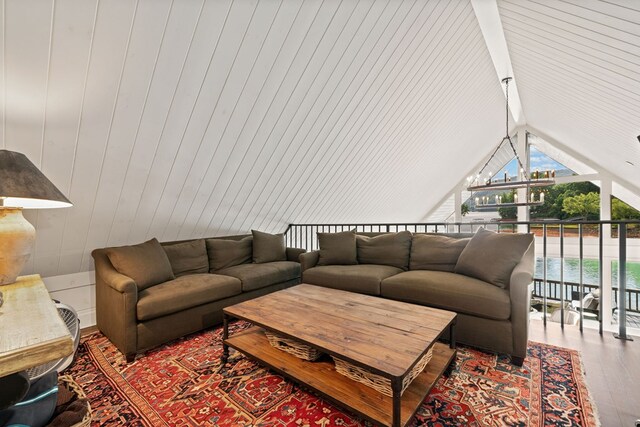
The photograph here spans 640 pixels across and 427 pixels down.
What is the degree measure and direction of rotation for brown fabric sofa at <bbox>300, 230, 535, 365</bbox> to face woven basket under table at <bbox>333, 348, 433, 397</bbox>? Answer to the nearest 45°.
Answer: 0° — it already faces it

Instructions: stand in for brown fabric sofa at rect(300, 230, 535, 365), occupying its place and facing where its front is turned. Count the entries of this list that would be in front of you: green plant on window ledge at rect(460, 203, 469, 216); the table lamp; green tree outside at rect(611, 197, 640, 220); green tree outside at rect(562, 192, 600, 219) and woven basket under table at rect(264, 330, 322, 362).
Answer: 2

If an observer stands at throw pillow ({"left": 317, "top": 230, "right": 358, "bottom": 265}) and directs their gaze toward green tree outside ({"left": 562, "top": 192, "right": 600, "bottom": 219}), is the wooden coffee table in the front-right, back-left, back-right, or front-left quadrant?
back-right

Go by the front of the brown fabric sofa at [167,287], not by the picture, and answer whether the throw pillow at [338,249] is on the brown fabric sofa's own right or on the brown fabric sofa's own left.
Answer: on the brown fabric sofa's own left

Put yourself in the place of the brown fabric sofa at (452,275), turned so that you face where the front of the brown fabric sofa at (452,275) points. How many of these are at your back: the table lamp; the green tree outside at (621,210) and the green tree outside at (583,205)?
2

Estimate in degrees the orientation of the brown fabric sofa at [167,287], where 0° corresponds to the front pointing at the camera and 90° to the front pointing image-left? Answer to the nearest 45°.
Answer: approximately 315°

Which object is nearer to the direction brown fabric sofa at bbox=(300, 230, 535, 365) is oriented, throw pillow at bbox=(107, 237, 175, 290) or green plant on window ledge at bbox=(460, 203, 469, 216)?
the throw pillow
